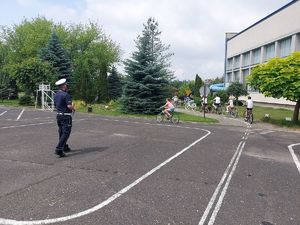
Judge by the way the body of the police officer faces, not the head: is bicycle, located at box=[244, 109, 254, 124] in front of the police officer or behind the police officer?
in front

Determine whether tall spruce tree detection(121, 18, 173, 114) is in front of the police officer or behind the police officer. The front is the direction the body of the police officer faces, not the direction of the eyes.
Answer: in front

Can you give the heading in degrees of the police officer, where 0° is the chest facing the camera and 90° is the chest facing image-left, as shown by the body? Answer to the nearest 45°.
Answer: approximately 225°

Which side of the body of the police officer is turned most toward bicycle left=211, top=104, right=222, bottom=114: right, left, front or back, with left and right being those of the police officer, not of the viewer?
front
